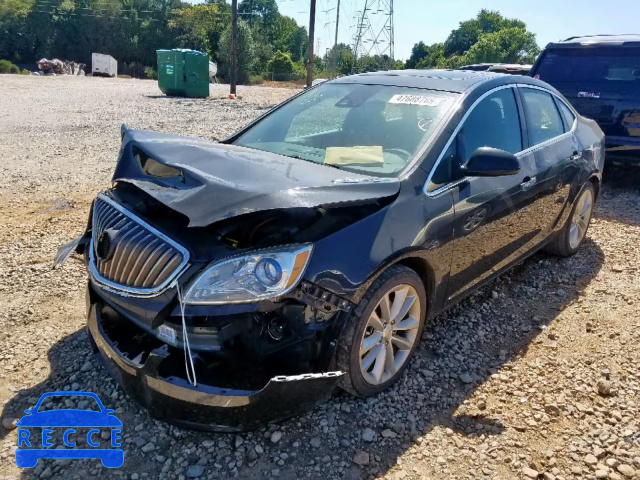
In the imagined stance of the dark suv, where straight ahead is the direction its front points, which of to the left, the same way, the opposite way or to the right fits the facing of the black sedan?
the opposite way

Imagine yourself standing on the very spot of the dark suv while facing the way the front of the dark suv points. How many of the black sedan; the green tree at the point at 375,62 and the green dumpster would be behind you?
1

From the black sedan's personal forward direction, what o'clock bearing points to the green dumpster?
The green dumpster is roughly at 4 o'clock from the black sedan.

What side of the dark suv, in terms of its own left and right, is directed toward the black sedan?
back

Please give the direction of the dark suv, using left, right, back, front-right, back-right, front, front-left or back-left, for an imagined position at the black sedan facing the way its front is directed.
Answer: back

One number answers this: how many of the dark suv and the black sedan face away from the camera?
1

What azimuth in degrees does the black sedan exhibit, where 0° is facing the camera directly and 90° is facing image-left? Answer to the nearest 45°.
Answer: approximately 45°

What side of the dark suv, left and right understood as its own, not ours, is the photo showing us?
back

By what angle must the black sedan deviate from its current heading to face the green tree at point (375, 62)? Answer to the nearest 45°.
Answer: approximately 135° to its right

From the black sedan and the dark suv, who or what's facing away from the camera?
the dark suv

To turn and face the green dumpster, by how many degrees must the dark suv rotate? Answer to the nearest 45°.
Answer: approximately 45° to its left
